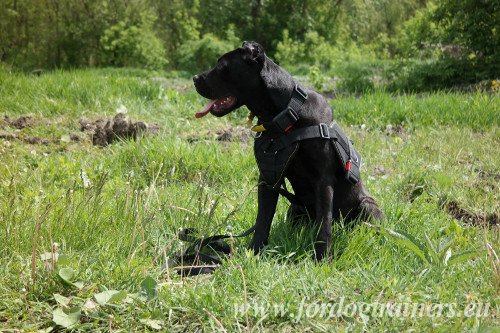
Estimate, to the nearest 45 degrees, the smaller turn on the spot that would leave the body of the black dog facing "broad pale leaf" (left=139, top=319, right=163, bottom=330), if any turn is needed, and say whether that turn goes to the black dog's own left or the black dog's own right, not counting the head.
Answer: approximately 45° to the black dog's own left

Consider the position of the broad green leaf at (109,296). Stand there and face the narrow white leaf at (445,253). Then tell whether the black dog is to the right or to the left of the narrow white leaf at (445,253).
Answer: left

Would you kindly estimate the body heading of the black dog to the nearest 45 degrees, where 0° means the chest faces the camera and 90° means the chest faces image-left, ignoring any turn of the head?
approximately 45°

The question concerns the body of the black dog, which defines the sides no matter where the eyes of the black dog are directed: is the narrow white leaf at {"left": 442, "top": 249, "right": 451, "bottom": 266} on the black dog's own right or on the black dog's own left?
on the black dog's own left

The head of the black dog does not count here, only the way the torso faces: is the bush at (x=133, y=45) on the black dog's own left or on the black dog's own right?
on the black dog's own right

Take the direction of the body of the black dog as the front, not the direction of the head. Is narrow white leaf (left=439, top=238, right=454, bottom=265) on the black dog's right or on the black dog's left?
on the black dog's left

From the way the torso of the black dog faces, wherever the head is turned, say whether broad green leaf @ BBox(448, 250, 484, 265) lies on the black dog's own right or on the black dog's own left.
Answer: on the black dog's own left

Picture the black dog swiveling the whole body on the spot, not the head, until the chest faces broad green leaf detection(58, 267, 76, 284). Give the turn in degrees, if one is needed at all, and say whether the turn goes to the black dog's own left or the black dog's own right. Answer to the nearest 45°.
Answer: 0° — it already faces it
